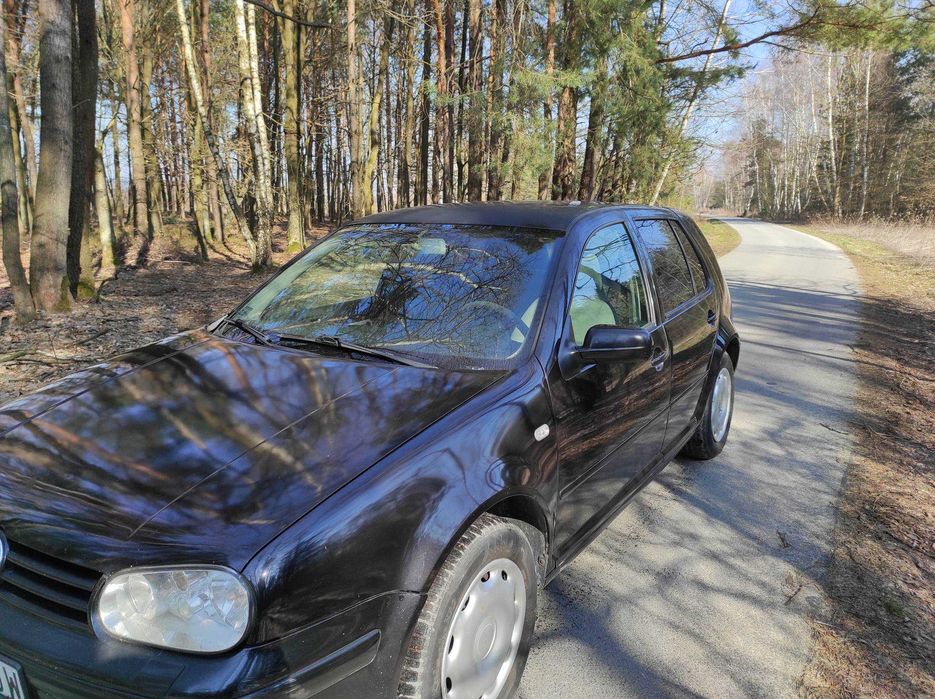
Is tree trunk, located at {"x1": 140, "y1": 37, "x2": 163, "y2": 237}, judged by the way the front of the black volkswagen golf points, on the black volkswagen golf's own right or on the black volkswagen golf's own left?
on the black volkswagen golf's own right

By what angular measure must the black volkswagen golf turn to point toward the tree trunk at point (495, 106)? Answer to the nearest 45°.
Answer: approximately 135° to its right

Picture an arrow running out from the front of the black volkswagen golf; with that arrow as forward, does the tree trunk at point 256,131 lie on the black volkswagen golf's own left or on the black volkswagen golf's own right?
on the black volkswagen golf's own right

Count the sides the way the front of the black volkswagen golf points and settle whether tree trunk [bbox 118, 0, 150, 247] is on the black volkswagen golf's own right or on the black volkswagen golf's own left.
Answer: on the black volkswagen golf's own right

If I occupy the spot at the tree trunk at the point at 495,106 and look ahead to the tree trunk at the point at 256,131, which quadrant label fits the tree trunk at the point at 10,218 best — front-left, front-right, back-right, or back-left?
front-left

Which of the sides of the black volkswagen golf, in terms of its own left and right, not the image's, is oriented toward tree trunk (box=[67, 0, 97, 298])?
right

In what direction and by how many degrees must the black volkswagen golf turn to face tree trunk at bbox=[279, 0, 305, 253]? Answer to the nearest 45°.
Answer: approximately 135° to its right

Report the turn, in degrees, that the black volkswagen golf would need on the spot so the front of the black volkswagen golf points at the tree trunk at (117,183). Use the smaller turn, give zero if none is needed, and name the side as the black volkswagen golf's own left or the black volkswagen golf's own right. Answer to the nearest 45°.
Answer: approximately 135° to the black volkswagen golf's own right

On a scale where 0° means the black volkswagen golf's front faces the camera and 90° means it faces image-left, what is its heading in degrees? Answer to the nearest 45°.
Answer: approximately 45°
